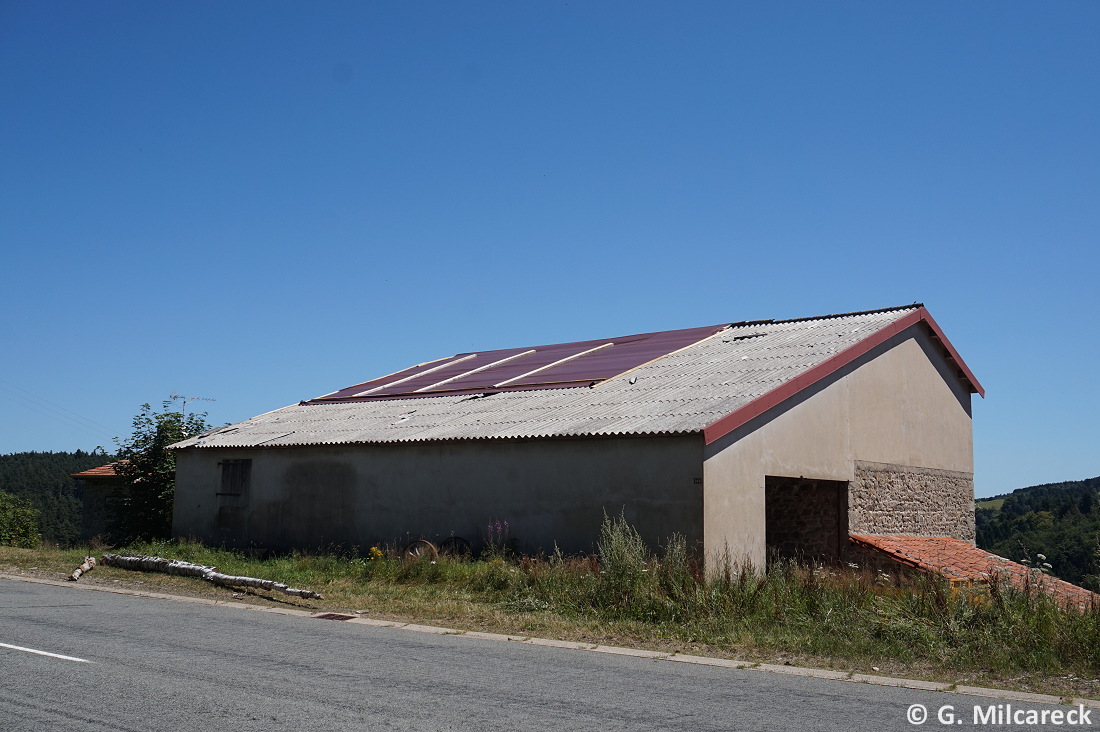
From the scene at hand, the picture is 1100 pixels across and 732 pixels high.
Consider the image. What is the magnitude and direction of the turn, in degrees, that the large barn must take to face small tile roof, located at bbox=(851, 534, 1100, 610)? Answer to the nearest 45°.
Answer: approximately 45° to its left

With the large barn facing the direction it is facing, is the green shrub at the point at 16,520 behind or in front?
behind

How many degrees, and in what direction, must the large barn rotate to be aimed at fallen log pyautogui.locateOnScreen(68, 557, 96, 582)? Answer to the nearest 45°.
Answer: approximately 135° to its right

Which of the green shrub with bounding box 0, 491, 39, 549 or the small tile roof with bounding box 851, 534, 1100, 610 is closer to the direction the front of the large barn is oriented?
the small tile roof

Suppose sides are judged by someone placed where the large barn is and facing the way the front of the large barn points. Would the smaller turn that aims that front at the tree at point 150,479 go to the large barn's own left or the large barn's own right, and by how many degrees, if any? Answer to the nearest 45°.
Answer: approximately 180°

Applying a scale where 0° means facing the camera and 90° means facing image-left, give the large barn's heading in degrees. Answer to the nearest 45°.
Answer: approximately 315°

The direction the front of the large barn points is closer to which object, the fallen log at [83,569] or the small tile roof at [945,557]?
the small tile roof
